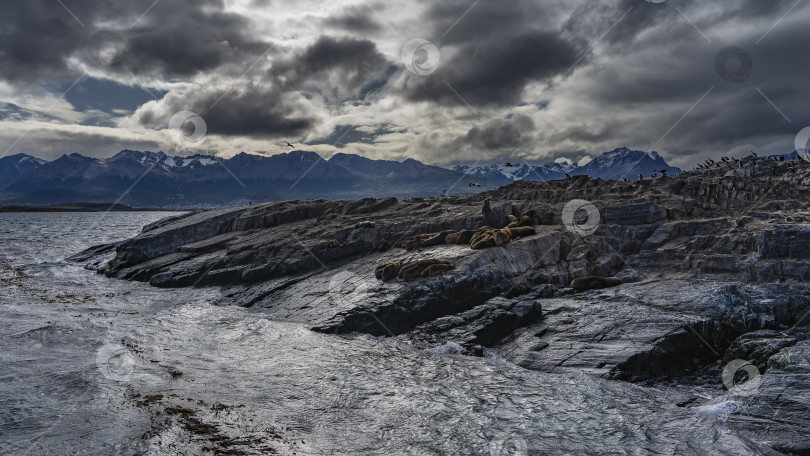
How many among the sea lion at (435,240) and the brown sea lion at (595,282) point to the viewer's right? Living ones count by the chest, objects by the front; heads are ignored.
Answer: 1

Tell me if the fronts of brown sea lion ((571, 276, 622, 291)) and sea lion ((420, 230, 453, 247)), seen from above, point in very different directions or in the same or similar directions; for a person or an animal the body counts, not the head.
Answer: very different directions
